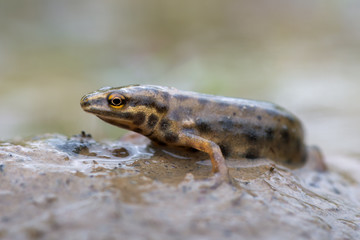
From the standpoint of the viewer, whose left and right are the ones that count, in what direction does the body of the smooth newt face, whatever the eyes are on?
facing to the left of the viewer
